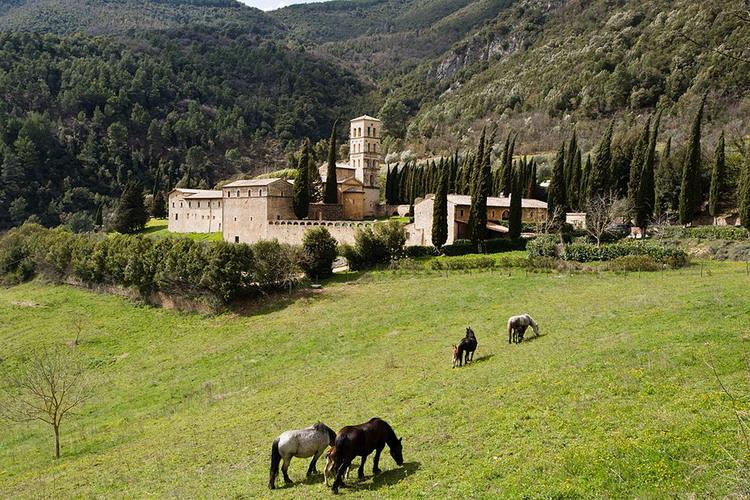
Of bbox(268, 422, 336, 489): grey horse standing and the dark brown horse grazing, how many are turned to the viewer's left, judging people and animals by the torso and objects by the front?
0

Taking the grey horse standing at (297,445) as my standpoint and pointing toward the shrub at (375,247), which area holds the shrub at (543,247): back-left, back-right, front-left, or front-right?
front-right

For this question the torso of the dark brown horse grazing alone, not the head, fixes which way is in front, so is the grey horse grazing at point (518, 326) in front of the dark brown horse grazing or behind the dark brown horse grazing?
in front

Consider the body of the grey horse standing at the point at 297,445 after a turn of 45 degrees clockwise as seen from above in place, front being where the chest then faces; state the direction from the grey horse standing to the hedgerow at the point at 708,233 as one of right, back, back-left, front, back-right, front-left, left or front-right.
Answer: front-left

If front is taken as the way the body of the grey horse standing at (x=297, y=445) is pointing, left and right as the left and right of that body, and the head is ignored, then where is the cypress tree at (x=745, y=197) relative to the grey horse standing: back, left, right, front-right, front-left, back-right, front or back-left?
front

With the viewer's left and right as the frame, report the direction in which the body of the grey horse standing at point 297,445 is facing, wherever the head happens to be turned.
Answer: facing away from the viewer and to the right of the viewer

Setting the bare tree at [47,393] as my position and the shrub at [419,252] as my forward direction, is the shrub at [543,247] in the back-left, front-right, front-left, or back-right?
front-right

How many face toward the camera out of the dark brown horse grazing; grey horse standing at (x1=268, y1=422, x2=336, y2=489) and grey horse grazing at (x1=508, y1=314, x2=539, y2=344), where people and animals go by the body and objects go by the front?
0

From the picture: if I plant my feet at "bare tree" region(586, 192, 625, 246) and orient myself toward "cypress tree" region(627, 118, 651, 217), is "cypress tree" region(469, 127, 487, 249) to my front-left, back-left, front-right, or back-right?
back-left

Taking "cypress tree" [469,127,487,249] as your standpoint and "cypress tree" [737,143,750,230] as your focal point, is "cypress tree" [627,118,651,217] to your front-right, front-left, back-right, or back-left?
front-left

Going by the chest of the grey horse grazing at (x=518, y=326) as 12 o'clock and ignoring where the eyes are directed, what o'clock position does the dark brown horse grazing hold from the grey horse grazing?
The dark brown horse grazing is roughly at 5 o'clock from the grey horse grazing.

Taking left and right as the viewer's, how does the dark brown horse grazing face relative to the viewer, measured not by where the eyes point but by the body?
facing away from the viewer and to the right of the viewer

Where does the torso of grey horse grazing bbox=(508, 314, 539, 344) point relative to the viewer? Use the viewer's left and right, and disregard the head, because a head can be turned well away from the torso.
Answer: facing away from the viewer and to the right of the viewer
